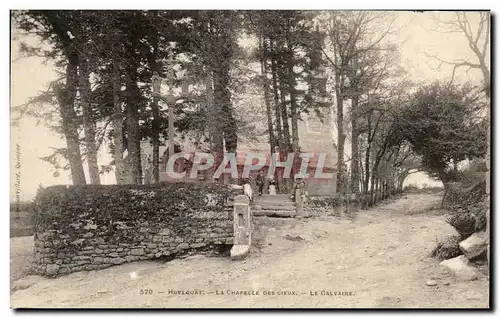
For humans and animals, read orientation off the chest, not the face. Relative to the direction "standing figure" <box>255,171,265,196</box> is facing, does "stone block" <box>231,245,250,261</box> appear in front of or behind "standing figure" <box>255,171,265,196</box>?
in front

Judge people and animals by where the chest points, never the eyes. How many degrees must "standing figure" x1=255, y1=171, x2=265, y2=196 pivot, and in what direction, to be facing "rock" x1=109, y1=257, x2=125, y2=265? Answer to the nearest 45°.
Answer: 0° — it already faces it

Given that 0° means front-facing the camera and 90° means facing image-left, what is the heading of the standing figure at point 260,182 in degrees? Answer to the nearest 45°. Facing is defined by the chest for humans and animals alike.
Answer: approximately 0°
